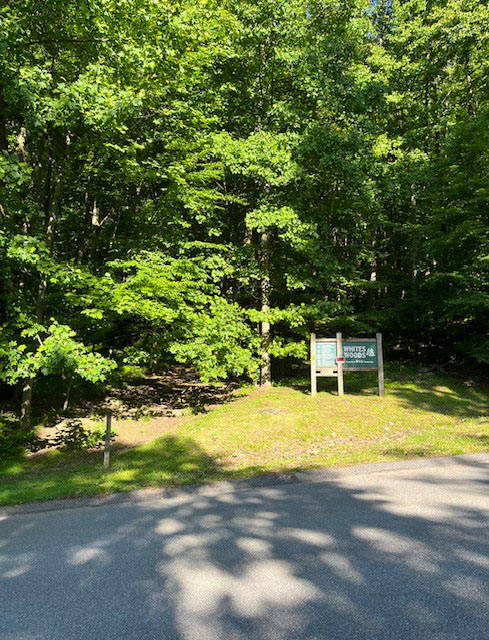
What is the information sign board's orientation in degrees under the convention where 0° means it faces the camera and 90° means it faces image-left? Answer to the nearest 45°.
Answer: approximately 0°
